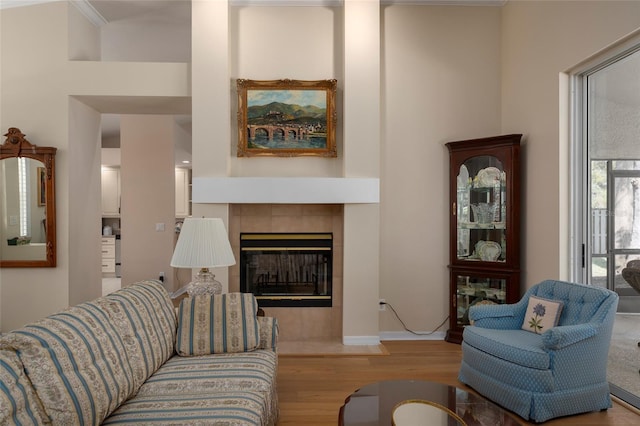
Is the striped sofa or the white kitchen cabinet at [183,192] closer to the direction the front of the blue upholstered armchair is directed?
the striped sofa

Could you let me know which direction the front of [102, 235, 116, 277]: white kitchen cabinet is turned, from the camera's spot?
facing the viewer

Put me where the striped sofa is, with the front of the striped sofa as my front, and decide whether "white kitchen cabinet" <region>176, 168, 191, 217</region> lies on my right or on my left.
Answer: on my left

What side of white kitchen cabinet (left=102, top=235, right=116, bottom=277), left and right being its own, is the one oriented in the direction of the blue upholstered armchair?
front

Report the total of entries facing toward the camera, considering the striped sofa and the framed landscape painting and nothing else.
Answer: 1

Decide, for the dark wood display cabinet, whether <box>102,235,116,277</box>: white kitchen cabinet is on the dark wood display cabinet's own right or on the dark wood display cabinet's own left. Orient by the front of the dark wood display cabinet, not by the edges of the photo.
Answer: on the dark wood display cabinet's own right

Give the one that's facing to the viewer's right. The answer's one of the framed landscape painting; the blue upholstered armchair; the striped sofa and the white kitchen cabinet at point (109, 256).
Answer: the striped sofa

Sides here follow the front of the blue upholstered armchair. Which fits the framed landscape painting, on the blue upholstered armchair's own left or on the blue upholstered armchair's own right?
on the blue upholstered armchair's own right

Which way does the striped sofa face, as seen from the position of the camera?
facing to the right of the viewer

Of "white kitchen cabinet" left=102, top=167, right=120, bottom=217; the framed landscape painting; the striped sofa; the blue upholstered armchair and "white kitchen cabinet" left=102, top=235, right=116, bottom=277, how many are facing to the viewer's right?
1

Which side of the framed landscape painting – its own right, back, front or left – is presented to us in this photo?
front

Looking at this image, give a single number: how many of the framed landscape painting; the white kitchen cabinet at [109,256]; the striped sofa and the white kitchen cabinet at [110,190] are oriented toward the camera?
3

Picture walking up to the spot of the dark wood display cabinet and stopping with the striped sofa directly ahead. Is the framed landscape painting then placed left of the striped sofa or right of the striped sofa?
right

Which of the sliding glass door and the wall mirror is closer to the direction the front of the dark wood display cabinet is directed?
the wall mirror

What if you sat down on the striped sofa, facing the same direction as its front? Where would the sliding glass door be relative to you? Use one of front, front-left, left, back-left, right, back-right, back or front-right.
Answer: front

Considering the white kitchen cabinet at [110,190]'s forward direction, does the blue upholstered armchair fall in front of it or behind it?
in front

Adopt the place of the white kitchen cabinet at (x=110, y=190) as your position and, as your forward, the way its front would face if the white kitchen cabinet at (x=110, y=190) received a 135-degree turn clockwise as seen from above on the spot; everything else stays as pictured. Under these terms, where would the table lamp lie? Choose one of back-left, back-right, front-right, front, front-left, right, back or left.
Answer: back-left
